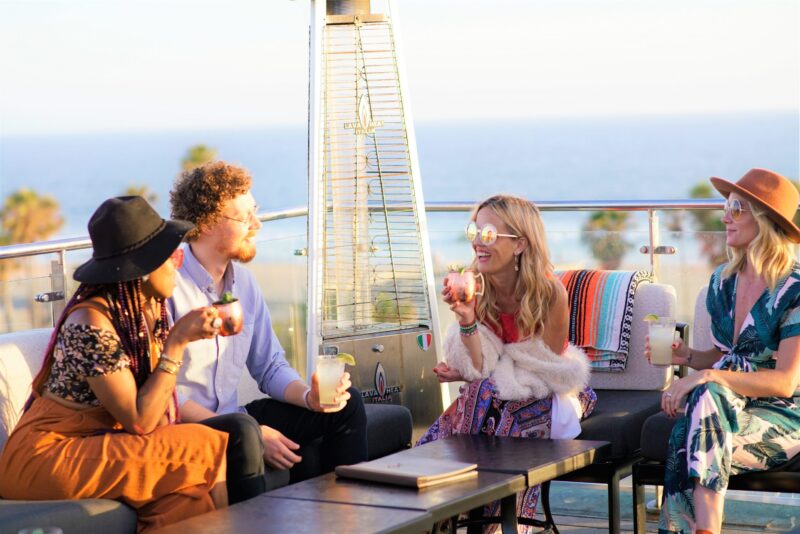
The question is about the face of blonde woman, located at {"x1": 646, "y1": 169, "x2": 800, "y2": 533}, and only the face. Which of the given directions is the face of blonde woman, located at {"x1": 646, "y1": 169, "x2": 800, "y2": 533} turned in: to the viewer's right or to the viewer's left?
to the viewer's left

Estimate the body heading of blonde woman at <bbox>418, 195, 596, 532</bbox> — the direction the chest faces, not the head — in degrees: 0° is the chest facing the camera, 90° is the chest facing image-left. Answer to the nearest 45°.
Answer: approximately 45°

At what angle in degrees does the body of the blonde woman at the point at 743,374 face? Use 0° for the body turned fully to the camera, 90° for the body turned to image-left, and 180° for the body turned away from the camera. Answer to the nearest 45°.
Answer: approximately 45°

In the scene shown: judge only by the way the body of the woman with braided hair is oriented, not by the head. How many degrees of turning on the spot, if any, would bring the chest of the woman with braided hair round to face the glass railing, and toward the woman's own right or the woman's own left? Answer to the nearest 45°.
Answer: approximately 45° to the woman's own left

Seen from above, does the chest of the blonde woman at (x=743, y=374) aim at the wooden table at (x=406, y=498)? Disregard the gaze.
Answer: yes

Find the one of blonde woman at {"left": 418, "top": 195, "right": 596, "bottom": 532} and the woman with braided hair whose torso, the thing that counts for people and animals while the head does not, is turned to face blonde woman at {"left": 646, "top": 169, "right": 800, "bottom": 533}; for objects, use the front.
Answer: the woman with braided hair

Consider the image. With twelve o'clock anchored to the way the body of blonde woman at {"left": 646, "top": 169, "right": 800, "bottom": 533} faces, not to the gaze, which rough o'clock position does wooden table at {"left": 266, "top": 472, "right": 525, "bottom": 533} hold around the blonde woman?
The wooden table is roughly at 12 o'clock from the blonde woman.

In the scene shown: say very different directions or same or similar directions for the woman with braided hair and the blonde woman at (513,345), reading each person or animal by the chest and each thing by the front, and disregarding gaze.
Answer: very different directions

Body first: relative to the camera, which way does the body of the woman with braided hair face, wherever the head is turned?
to the viewer's right

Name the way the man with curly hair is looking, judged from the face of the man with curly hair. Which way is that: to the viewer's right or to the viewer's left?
to the viewer's right
